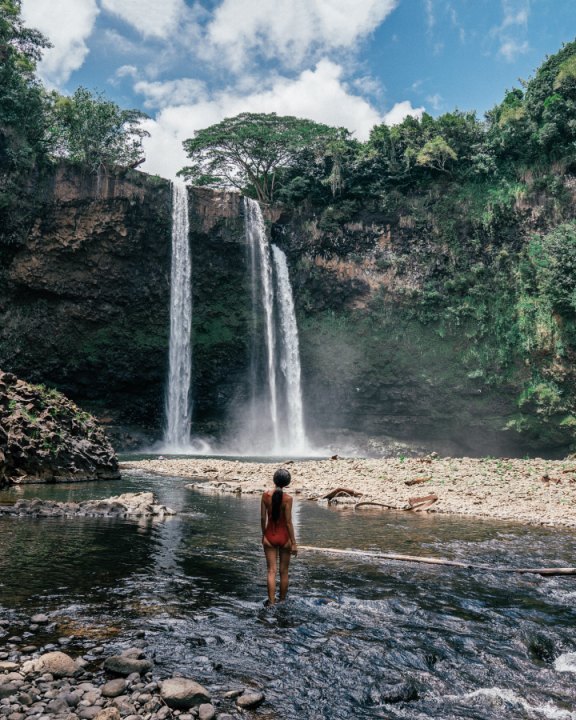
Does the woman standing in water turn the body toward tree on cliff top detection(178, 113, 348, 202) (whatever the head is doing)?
yes

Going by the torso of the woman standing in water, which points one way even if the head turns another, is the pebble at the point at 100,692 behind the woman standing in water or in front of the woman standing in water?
behind

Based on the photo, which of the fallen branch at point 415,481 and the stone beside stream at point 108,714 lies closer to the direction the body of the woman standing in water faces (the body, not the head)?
the fallen branch

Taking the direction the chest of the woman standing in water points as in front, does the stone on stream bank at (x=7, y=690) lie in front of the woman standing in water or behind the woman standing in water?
behind

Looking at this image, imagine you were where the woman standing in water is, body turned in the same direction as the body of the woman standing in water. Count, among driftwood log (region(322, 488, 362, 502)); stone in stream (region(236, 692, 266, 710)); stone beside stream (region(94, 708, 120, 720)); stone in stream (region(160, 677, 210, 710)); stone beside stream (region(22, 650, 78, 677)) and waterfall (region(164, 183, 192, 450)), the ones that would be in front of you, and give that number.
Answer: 2

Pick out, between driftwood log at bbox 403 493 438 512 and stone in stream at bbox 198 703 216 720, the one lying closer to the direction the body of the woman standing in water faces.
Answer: the driftwood log

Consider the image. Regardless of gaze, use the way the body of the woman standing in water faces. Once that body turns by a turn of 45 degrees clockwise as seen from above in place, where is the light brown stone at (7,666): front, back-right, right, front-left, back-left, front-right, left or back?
back

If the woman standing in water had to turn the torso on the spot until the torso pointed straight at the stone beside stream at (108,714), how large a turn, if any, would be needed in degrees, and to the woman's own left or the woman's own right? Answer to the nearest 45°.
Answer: approximately 135° to the woman's own left

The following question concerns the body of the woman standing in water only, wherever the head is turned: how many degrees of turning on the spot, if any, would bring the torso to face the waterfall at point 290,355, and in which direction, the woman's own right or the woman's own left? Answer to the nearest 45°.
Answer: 0° — they already face it

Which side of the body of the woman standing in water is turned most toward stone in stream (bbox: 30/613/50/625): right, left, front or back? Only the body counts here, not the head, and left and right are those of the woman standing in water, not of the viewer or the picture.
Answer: left

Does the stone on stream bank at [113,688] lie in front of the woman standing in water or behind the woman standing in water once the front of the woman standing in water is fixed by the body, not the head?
behind

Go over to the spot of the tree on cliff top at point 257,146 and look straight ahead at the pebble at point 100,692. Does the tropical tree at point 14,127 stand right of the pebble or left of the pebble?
right

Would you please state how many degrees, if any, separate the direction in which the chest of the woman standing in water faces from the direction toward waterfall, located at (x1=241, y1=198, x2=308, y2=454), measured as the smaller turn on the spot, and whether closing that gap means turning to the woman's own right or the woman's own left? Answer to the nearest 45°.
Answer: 0° — they already face it

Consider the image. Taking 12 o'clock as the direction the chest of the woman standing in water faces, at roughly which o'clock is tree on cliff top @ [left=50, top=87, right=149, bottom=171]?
The tree on cliff top is roughly at 11 o'clock from the woman standing in water.

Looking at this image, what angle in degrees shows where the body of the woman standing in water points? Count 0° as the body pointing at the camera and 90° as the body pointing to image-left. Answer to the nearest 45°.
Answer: approximately 180°

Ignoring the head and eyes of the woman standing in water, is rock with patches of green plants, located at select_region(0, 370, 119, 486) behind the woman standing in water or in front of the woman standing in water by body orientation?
in front

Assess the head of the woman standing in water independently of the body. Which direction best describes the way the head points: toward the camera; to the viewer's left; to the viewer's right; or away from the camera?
away from the camera

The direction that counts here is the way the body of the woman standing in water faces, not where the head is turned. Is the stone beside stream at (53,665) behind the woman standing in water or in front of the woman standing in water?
behind
